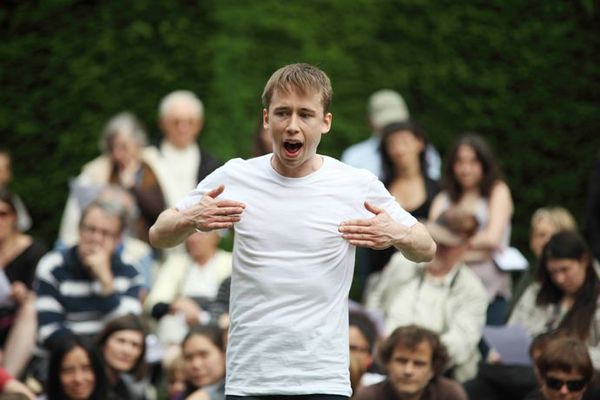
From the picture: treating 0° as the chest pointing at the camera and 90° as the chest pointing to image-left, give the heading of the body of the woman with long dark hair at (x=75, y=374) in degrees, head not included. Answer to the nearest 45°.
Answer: approximately 0°

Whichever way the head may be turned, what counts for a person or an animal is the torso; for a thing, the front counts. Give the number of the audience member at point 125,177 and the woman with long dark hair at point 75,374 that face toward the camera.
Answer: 2

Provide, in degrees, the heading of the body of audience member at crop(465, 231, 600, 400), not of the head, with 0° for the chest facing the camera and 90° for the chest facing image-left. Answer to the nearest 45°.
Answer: approximately 45°
